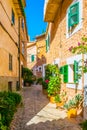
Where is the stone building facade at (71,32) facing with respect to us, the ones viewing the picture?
facing the viewer and to the left of the viewer

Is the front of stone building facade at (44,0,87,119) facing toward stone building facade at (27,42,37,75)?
no
